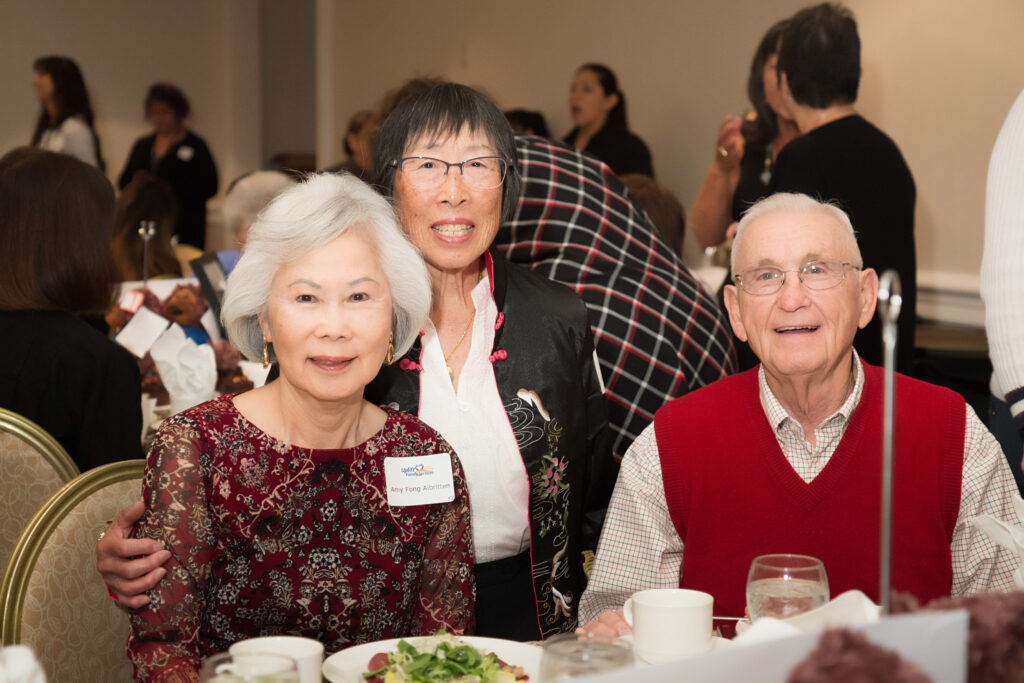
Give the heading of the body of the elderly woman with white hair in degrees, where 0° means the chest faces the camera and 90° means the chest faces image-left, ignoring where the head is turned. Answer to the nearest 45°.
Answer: approximately 0°

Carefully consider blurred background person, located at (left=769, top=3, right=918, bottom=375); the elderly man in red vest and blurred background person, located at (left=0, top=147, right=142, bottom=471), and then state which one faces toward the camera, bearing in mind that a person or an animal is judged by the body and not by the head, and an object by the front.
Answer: the elderly man in red vest

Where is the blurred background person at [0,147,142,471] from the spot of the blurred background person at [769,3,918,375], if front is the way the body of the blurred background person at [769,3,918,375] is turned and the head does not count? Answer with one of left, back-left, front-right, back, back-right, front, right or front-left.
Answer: left

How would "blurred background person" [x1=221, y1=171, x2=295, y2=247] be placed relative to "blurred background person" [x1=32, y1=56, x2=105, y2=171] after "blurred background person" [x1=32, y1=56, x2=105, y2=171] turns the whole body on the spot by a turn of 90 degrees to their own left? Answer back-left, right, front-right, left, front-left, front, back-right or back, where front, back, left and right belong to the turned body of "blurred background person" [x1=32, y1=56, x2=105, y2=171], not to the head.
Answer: front

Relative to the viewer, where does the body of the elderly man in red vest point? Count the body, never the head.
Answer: toward the camera

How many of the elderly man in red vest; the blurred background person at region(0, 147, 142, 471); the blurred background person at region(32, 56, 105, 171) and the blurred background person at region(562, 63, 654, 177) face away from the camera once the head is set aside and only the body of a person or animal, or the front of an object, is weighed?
1

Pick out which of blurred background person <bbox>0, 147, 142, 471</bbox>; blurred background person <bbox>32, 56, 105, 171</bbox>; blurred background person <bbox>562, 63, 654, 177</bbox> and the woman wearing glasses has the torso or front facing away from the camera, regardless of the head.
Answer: blurred background person <bbox>0, 147, 142, 471</bbox>

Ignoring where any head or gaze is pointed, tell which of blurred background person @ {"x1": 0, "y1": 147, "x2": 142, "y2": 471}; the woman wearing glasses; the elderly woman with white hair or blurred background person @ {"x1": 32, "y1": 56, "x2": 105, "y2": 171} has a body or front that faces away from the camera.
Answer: blurred background person @ {"x1": 0, "y1": 147, "x2": 142, "y2": 471}

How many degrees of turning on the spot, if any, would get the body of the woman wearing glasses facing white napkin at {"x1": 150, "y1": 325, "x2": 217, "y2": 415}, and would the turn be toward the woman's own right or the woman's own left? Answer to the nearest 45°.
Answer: approximately 135° to the woman's own right

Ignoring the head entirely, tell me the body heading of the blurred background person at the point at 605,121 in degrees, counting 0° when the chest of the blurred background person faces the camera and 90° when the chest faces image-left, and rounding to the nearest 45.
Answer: approximately 45°
